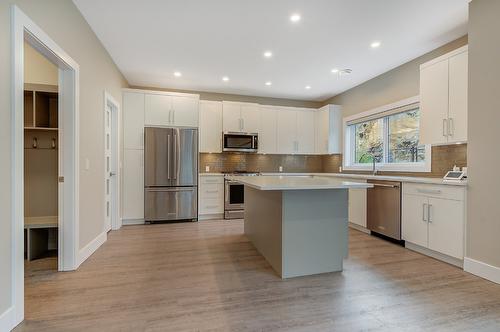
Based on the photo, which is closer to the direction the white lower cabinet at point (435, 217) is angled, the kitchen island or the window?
the kitchen island

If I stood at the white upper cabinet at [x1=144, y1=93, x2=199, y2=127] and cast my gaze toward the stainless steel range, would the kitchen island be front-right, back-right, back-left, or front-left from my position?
front-right

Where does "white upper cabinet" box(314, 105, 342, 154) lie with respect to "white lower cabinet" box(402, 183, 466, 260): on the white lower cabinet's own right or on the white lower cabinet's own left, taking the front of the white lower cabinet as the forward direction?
on the white lower cabinet's own right

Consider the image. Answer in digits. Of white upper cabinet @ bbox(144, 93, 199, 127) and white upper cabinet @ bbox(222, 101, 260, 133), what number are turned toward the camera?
2

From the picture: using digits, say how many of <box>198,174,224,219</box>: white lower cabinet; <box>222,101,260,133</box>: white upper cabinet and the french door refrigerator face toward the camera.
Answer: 3

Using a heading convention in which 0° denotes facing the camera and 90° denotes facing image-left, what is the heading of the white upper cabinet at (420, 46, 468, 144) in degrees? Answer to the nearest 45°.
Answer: approximately 45°

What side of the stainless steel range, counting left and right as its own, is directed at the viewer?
front

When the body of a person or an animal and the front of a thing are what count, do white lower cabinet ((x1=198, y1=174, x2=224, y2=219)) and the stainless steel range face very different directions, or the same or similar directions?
same or similar directions

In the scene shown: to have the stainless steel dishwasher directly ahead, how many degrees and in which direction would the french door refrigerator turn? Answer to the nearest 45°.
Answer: approximately 45° to its left

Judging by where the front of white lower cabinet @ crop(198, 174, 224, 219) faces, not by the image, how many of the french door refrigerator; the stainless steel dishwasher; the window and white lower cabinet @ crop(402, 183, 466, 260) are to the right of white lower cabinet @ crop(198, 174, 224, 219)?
1

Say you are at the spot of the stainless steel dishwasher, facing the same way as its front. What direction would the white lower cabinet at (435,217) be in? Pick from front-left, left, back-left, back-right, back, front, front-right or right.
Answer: left

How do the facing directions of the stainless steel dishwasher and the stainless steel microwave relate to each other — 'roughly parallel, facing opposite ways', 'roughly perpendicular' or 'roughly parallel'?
roughly perpendicular

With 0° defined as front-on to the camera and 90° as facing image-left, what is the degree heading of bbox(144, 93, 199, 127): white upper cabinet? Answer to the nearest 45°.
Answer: approximately 0°

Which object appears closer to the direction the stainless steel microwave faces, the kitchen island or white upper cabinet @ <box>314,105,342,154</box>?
the kitchen island

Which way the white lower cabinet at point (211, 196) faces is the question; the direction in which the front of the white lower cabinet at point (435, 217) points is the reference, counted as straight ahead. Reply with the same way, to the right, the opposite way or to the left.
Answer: to the left

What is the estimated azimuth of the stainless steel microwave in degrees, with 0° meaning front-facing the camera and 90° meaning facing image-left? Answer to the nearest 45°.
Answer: approximately 0°

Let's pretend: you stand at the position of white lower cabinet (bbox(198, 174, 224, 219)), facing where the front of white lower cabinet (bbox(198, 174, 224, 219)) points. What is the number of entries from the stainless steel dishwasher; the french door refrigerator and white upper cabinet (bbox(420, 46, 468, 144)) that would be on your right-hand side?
1
